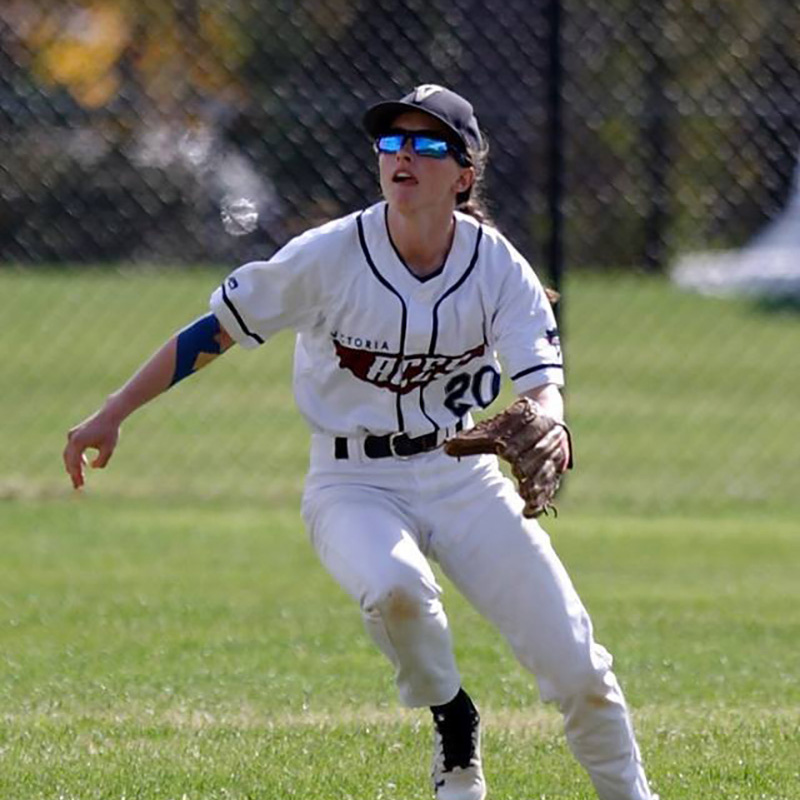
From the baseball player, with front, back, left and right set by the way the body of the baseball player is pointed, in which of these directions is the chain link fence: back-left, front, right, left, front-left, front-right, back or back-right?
back

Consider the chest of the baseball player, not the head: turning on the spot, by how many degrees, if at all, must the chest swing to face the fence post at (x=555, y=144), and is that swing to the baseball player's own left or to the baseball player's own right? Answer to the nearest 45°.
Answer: approximately 180°

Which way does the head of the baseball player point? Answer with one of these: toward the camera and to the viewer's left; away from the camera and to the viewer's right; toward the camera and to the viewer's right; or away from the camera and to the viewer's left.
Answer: toward the camera and to the viewer's left

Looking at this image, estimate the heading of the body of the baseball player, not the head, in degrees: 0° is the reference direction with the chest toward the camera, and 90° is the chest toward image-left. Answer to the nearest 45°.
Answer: approximately 0°
